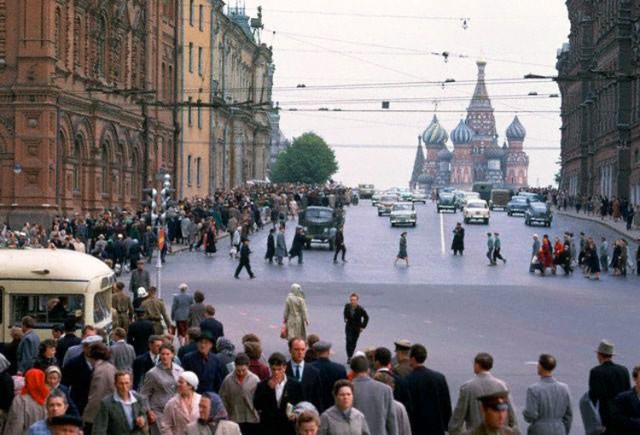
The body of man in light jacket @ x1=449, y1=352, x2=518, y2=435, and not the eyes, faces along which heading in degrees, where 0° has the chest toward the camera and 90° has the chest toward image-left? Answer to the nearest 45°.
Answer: approximately 180°

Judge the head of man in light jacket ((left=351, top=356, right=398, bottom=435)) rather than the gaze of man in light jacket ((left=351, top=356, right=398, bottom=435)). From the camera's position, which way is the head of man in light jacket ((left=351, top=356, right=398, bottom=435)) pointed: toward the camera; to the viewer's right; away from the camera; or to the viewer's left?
away from the camera

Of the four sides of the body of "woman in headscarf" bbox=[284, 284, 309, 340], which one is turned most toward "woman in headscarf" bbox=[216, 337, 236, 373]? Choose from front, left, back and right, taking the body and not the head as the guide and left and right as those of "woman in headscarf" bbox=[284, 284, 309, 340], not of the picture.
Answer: back

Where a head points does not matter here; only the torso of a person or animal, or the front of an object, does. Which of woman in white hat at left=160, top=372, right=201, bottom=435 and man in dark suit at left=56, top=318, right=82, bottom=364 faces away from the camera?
the man in dark suit

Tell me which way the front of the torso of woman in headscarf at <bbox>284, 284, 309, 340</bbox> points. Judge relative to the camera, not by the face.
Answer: away from the camera

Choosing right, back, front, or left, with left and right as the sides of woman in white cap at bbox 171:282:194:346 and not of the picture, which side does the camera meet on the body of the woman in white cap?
back

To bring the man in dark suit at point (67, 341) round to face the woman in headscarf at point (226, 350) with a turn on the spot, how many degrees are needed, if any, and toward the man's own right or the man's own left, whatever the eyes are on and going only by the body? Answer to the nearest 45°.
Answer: approximately 135° to the man's own right

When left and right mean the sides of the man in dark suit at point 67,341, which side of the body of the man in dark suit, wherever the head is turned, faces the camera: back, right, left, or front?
back
